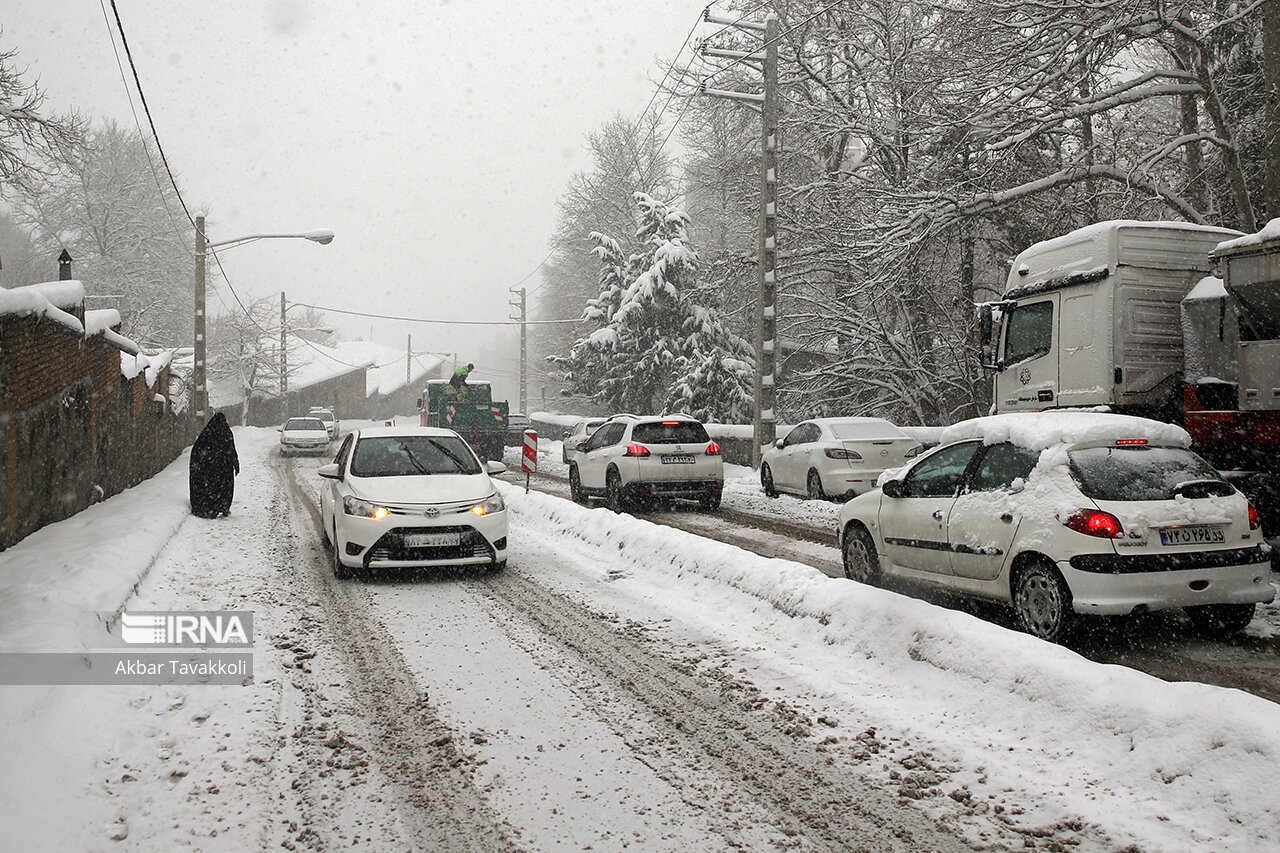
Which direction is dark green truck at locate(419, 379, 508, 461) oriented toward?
away from the camera

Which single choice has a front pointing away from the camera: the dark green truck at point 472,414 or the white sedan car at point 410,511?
the dark green truck

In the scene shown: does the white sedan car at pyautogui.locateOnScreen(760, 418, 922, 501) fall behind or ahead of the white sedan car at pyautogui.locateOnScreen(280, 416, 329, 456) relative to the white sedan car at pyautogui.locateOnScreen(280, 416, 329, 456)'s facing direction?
ahead

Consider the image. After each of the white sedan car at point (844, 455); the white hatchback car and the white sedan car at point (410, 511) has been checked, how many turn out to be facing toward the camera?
1

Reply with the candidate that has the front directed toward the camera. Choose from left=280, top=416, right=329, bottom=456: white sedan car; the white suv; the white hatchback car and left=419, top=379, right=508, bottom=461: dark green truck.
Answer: the white sedan car

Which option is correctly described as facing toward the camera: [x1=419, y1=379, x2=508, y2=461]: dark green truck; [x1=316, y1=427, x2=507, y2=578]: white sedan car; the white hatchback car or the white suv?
the white sedan car

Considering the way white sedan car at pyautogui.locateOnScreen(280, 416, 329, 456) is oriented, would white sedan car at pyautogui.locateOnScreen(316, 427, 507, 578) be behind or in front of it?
in front

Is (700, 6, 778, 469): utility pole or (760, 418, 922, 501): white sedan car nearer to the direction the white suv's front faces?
the utility pole

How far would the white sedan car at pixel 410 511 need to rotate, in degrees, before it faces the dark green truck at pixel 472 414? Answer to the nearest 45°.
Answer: approximately 180°

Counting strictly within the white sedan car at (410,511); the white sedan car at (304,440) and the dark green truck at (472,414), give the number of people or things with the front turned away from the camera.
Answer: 1

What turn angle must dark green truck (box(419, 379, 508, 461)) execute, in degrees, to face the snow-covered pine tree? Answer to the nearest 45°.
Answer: approximately 45° to its right

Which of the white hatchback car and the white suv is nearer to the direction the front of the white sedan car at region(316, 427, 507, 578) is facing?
the white hatchback car

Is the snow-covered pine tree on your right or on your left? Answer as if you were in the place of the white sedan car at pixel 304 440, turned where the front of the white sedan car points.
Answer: on your left

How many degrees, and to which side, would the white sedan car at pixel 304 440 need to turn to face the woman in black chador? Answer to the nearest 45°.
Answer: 0° — it already faces them

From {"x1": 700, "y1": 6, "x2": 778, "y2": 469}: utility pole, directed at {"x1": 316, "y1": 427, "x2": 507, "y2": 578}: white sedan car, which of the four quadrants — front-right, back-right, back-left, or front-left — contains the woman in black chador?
front-right

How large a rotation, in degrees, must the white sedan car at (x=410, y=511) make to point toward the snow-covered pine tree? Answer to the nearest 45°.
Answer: approximately 180°

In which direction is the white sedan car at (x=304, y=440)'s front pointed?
toward the camera

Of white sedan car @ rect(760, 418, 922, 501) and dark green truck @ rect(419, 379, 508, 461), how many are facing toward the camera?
0

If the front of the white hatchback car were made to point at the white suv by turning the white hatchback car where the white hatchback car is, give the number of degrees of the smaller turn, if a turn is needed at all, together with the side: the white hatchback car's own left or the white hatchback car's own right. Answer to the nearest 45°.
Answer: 0° — it already faces it
